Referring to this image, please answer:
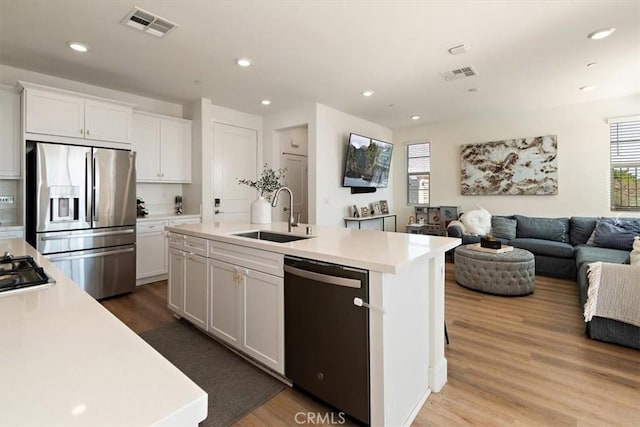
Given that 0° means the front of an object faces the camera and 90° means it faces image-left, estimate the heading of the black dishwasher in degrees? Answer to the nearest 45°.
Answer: approximately 45°

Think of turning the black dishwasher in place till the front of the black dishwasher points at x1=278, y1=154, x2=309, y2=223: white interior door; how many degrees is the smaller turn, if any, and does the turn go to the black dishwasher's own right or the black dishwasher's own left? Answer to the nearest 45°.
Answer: approximately 135° to the black dishwasher's own right

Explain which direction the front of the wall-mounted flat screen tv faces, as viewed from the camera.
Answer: facing the viewer and to the right of the viewer

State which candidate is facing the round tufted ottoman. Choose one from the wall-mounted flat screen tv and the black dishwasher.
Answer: the wall-mounted flat screen tv

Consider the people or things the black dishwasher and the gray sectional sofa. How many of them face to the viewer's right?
0

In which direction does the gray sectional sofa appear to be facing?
toward the camera

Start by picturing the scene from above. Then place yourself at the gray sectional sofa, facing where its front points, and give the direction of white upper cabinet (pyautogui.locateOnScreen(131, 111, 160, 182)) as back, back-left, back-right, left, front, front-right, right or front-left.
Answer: front-right

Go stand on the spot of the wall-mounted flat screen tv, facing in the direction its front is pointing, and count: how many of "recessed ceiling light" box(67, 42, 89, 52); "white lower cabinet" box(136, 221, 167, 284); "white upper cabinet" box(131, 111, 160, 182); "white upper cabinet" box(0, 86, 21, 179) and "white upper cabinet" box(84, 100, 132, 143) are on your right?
5

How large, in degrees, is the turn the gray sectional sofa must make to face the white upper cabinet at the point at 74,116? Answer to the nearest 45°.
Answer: approximately 45° to its right

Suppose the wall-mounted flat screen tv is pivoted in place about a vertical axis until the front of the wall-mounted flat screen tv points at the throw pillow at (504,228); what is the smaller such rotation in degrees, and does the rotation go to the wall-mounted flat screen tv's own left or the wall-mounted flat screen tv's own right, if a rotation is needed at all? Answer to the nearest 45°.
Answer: approximately 45° to the wall-mounted flat screen tv's own left

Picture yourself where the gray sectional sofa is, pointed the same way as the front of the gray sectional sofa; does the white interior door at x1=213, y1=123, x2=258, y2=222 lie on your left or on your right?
on your right

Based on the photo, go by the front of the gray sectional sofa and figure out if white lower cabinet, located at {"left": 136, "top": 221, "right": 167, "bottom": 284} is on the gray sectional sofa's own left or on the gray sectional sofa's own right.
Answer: on the gray sectional sofa's own right

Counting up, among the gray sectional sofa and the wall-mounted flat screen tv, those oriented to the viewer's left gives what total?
0
